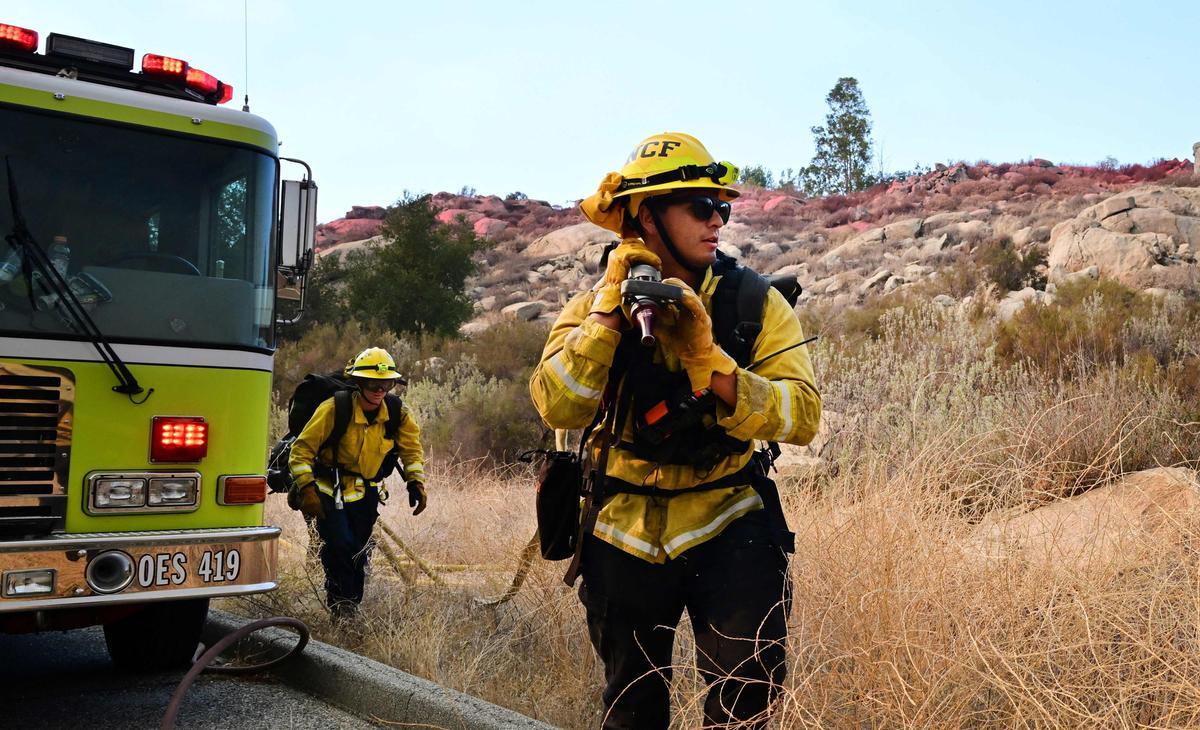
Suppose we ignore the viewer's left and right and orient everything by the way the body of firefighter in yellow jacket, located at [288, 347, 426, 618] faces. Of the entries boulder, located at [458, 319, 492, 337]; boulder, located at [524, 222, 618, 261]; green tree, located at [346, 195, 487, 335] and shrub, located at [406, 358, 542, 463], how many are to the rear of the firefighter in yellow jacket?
4

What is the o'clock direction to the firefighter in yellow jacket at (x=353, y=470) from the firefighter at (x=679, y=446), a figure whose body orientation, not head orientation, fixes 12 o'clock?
The firefighter in yellow jacket is roughly at 5 o'clock from the firefighter.

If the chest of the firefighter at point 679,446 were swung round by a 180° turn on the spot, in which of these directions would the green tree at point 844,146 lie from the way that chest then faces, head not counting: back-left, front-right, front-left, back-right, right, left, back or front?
front

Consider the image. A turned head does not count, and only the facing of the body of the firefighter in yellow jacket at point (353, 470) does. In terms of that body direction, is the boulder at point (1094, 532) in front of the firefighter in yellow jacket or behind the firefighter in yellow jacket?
in front

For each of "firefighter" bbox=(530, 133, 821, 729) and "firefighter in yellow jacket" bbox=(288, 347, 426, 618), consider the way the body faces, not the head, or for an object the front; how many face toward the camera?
2

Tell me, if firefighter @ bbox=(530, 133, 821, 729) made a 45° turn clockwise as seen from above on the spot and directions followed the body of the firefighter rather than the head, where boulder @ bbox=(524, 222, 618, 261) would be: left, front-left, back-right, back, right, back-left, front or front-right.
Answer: back-right

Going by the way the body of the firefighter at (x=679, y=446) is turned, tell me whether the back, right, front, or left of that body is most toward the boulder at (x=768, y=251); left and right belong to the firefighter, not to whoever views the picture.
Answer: back

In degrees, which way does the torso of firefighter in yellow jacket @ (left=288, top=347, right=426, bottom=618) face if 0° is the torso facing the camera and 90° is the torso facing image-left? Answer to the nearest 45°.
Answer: approximately 0°

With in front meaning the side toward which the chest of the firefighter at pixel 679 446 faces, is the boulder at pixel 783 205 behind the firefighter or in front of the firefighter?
behind

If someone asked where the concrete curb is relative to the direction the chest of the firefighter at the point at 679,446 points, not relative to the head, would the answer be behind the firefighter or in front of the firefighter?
behind

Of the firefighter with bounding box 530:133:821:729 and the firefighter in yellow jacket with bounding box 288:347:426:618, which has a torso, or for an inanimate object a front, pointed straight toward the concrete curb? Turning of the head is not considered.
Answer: the firefighter in yellow jacket

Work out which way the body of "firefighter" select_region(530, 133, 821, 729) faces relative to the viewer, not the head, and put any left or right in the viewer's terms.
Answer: facing the viewer

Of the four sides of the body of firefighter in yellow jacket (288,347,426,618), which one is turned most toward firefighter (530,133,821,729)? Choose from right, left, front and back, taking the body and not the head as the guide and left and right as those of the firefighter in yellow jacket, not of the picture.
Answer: front

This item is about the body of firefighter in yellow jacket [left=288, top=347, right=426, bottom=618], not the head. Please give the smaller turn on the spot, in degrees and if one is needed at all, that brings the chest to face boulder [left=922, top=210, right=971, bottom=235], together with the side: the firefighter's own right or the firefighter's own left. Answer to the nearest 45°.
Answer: approximately 135° to the firefighter's own left
